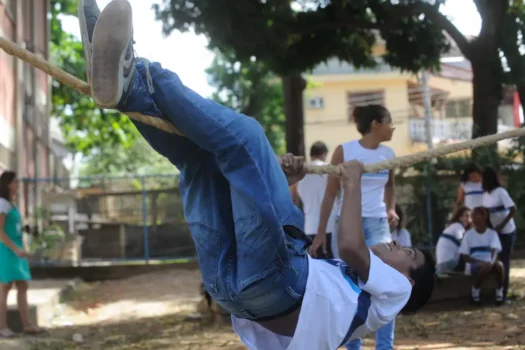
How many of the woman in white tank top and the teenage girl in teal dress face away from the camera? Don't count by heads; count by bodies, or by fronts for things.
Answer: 0

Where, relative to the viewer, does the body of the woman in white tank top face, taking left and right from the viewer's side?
facing the viewer and to the right of the viewer

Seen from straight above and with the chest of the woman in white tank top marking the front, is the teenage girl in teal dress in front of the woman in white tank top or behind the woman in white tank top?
behind

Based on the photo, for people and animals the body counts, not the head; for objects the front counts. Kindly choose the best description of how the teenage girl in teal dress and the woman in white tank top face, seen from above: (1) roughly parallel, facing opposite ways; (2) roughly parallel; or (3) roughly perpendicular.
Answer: roughly perpendicular

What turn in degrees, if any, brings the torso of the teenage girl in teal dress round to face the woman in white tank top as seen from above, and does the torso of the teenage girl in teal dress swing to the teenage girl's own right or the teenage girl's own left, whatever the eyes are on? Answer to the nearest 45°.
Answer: approximately 45° to the teenage girl's own right

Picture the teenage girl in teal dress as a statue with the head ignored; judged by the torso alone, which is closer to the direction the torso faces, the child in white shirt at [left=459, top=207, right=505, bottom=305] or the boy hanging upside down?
the child in white shirt

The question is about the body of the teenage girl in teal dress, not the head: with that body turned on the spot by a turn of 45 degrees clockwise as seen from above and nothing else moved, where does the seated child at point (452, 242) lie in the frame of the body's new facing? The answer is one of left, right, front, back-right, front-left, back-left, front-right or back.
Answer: front-left

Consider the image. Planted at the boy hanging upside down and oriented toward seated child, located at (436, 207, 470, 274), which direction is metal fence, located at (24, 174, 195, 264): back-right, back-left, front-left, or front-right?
front-left

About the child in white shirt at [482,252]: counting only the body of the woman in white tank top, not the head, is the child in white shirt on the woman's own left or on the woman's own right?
on the woman's own left

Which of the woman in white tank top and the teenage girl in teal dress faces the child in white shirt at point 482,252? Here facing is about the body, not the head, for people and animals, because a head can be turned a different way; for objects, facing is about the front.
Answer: the teenage girl in teal dress

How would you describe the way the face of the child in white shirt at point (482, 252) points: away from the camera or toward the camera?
toward the camera

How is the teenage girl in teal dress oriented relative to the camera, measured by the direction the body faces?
to the viewer's right

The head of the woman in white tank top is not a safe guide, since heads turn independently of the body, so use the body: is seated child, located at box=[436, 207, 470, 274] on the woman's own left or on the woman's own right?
on the woman's own left

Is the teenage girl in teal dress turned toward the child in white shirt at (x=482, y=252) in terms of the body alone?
yes
